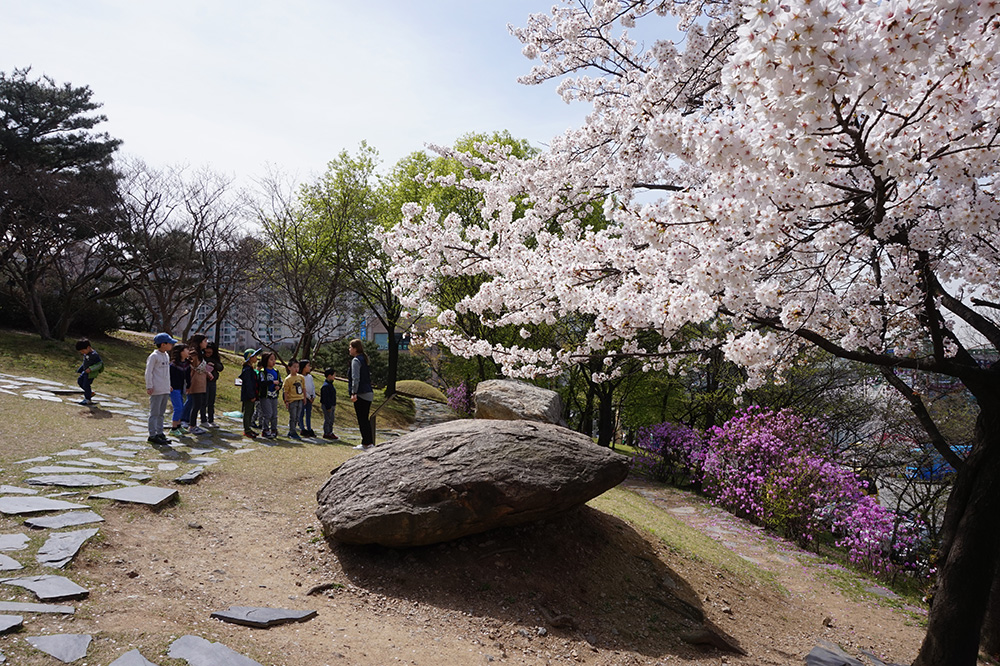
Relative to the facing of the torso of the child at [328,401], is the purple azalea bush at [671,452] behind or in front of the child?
in front

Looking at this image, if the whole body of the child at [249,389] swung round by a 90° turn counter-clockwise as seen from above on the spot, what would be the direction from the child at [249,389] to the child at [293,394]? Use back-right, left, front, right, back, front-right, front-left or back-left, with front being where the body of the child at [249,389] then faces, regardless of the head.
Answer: front-right

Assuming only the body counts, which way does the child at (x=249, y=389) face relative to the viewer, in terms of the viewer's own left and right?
facing to the right of the viewer

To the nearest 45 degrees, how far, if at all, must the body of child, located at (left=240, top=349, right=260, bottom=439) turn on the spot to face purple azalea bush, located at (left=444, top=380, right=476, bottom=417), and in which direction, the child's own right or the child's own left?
approximately 45° to the child's own left

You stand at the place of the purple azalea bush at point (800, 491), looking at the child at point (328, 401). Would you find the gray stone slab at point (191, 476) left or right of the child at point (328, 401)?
left

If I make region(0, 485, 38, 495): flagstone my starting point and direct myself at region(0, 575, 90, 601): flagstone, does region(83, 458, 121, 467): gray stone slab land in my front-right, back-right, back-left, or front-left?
back-left

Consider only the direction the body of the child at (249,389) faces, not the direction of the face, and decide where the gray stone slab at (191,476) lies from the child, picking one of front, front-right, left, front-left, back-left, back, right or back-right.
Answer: right
